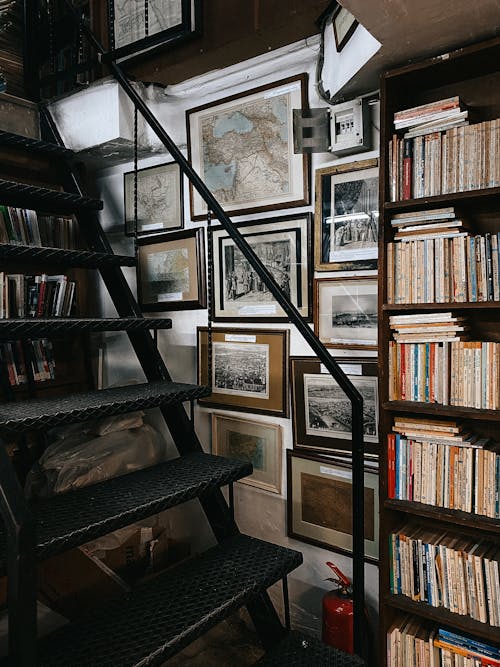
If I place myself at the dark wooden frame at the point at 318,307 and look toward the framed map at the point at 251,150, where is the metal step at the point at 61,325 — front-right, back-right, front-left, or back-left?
front-left

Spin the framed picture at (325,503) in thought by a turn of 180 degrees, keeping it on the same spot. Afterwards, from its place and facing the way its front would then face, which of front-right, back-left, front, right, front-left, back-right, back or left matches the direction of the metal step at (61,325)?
back

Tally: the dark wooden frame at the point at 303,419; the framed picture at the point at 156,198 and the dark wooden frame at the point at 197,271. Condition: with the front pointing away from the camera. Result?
0

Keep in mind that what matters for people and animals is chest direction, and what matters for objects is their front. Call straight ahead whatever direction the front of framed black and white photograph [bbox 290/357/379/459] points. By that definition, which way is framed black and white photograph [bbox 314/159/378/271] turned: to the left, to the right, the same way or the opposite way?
the same way

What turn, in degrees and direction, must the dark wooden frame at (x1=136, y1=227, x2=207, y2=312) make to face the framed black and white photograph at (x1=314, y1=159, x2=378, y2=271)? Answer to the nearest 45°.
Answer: approximately 90° to its left

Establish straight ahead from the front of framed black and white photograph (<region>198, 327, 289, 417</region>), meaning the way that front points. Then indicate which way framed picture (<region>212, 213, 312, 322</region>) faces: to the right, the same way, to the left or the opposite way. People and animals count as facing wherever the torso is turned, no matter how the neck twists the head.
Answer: the same way

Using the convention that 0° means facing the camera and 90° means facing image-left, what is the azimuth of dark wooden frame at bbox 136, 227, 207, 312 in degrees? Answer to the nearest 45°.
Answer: approximately 45°

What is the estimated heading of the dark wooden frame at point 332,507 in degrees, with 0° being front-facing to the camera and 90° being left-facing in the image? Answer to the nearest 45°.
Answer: approximately 45°

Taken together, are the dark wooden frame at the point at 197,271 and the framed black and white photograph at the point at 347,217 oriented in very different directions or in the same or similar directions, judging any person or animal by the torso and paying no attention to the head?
same or similar directions

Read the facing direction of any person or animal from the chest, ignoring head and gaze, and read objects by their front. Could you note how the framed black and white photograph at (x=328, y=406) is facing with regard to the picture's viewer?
facing the viewer and to the left of the viewer

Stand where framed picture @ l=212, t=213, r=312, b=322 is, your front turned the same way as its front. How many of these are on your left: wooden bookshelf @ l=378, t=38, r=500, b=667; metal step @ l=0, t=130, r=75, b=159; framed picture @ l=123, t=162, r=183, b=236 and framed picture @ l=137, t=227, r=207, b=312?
1

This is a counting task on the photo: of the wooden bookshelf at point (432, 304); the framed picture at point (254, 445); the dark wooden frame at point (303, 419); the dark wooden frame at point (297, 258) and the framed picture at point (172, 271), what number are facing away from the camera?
0

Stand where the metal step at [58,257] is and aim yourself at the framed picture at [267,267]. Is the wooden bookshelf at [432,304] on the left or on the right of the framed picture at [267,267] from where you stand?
right

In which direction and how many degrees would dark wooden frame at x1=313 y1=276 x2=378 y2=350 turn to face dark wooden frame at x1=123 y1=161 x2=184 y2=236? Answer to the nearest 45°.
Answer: approximately 90° to its right
